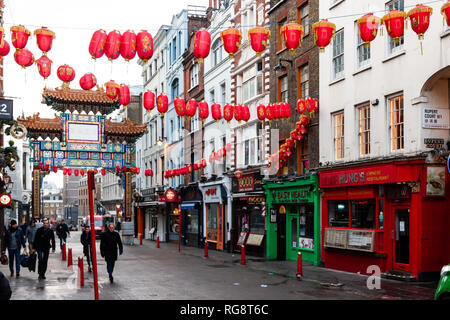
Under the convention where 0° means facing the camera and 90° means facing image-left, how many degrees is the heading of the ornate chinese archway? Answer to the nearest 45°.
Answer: approximately 0°

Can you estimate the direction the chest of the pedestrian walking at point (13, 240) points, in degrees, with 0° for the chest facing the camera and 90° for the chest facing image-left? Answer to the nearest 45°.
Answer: approximately 0°
